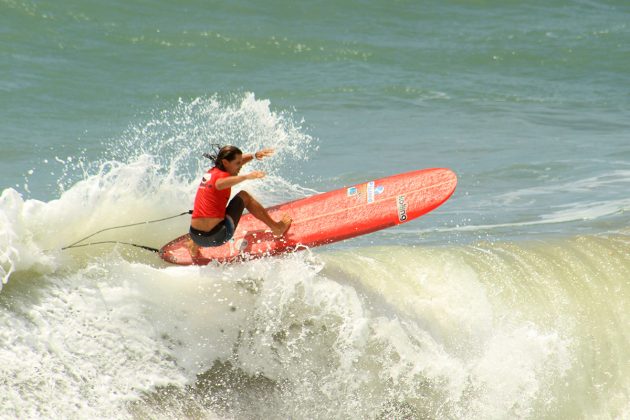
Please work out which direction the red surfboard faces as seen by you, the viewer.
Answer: facing to the right of the viewer

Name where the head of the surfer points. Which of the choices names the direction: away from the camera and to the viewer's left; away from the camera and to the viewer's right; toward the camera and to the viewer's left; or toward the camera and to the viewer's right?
toward the camera and to the viewer's right
